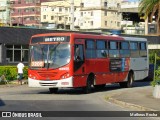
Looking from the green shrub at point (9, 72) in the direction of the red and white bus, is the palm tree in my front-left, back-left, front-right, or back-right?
front-left

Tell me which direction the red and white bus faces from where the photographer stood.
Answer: facing the viewer and to the left of the viewer

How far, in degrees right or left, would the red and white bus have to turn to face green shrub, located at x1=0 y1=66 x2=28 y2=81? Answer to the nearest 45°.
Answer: approximately 90° to its right

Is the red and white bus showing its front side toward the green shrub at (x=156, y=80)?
no

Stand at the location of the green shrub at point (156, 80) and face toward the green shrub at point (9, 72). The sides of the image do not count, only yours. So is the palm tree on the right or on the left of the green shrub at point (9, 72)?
right

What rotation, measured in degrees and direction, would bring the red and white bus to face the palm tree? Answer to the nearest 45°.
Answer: approximately 180°
